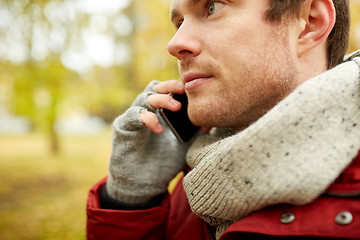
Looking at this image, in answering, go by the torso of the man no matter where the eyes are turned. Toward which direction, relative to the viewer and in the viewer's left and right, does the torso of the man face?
facing the viewer and to the left of the viewer
